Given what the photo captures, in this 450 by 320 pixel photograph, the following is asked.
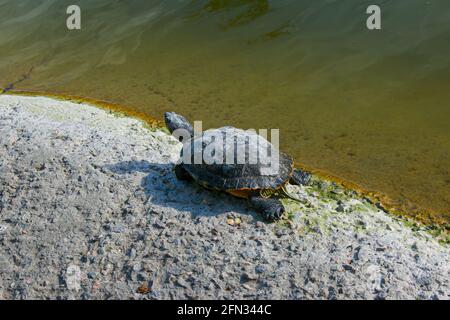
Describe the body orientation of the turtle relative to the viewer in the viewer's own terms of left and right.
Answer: facing away from the viewer and to the left of the viewer
